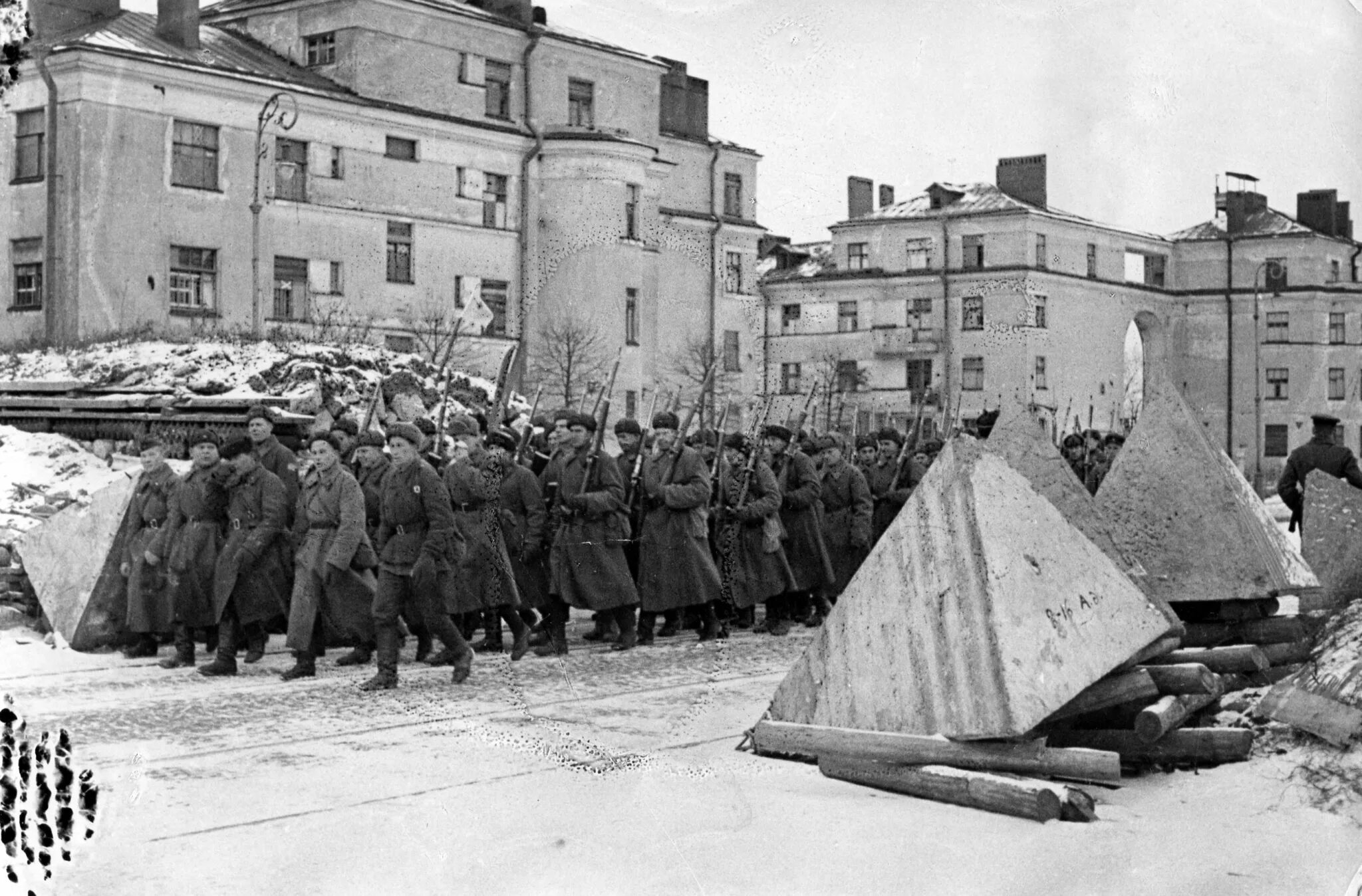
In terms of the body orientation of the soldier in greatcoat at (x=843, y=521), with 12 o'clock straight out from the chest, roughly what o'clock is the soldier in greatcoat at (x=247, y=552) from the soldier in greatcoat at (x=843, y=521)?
the soldier in greatcoat at (x=247, y=552) is roughly at 12 o'clock from the soldier in greatcoat at (x=843, y=521).

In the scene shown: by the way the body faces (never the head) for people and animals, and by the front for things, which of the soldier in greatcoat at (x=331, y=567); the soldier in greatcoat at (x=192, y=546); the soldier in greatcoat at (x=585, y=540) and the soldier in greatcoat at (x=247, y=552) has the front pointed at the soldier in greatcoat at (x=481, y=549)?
the soldier in greatcoat at (x=585, y=540)

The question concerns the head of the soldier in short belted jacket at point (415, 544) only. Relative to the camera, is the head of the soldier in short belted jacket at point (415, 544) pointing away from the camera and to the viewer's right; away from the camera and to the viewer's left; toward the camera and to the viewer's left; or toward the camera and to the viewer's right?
toward the camera and to the viewer's left

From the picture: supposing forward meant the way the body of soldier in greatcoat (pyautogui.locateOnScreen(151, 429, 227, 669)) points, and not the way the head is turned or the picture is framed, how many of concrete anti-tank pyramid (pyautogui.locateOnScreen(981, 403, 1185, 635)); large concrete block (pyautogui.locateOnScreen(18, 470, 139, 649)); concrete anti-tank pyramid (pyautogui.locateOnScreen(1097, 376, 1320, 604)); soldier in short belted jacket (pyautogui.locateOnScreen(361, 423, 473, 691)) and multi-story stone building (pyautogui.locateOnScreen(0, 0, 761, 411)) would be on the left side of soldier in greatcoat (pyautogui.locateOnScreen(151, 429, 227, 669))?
3

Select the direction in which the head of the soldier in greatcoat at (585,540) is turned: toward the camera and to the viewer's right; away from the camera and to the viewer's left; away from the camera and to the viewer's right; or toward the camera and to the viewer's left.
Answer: toward the camera and to the viewer's left

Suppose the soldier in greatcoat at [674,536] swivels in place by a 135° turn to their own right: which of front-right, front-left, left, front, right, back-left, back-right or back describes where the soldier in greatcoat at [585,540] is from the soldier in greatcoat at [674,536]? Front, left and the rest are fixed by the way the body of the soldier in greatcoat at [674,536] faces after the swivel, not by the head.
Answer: back-left

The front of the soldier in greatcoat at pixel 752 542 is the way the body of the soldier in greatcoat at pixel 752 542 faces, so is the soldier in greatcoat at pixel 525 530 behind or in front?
in front

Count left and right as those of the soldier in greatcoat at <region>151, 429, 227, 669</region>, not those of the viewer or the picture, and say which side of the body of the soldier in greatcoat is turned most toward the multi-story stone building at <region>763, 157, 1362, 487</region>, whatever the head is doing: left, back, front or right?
back

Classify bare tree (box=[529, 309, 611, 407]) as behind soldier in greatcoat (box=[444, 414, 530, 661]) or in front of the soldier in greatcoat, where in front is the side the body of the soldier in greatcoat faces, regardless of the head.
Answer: behind

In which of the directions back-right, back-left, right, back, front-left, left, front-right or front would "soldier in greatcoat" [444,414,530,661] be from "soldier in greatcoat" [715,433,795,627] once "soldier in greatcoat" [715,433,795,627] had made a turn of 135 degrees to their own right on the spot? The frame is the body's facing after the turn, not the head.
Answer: back-left

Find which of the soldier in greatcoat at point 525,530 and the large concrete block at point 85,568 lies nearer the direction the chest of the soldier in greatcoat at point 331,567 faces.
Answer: the large concrete block

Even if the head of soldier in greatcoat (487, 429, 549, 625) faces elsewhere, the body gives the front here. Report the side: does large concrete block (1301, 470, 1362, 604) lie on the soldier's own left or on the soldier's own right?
on the soldier's own left

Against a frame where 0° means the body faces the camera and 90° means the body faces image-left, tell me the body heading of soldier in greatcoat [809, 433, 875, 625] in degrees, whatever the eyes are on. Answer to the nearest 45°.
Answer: approximately 45°

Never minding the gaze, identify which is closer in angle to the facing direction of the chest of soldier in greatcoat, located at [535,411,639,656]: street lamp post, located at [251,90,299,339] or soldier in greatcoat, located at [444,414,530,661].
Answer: the soldier in greatcoat
